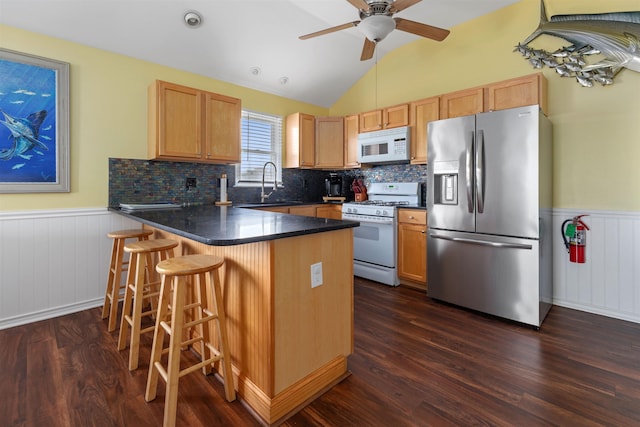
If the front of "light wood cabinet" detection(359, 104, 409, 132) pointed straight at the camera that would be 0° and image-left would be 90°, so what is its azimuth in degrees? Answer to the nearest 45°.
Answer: approximately 45°

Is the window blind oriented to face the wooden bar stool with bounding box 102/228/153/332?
no

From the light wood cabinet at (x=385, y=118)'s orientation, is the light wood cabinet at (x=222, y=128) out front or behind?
out front

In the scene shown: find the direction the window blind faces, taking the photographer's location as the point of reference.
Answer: facing the viewer and to the right of the viewer

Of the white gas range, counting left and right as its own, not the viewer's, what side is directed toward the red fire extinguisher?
left

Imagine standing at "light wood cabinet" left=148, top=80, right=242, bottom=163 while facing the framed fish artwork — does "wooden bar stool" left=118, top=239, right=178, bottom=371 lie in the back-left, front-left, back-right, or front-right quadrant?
front-left

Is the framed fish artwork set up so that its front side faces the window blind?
no

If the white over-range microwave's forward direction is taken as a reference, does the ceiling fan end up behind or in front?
in front

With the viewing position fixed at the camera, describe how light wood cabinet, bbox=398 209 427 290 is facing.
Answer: facing the viewer and to the left of the viewer

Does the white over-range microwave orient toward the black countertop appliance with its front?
no

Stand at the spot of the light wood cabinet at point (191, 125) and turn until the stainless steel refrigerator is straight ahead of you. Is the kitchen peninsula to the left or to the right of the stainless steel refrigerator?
right

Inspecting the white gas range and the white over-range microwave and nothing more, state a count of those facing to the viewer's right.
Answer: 0

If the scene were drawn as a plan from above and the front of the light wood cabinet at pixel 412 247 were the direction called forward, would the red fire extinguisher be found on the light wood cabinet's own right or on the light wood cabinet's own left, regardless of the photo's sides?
on the light wood cabinet's own left

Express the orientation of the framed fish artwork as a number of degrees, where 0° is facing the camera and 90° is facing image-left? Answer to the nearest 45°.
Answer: approximately 315°
